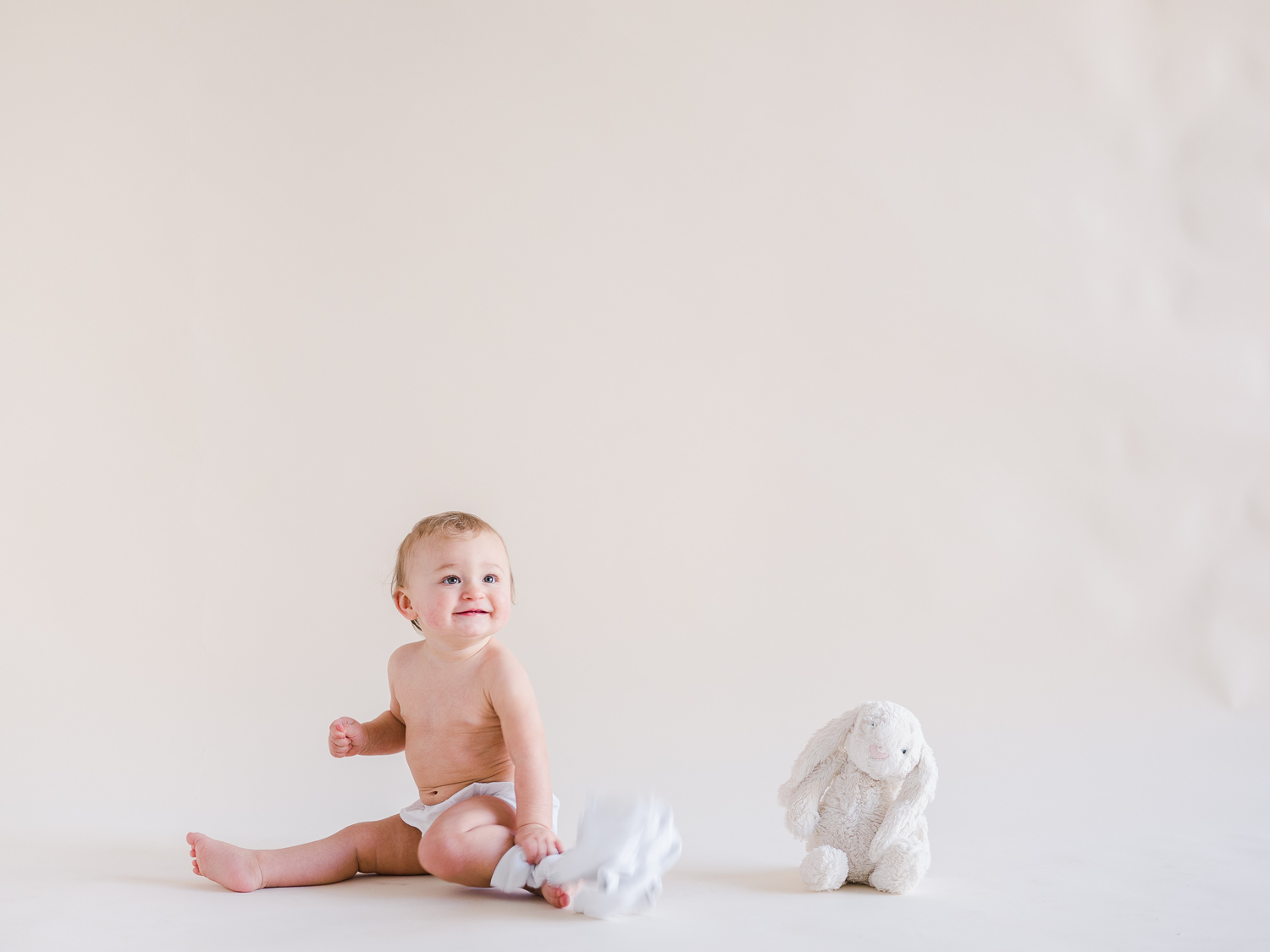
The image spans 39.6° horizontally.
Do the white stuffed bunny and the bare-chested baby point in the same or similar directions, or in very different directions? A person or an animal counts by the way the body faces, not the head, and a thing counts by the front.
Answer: same or similar directions

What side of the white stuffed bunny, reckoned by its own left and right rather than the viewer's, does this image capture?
front

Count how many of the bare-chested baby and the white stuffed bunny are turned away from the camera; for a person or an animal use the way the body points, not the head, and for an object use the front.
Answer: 0
